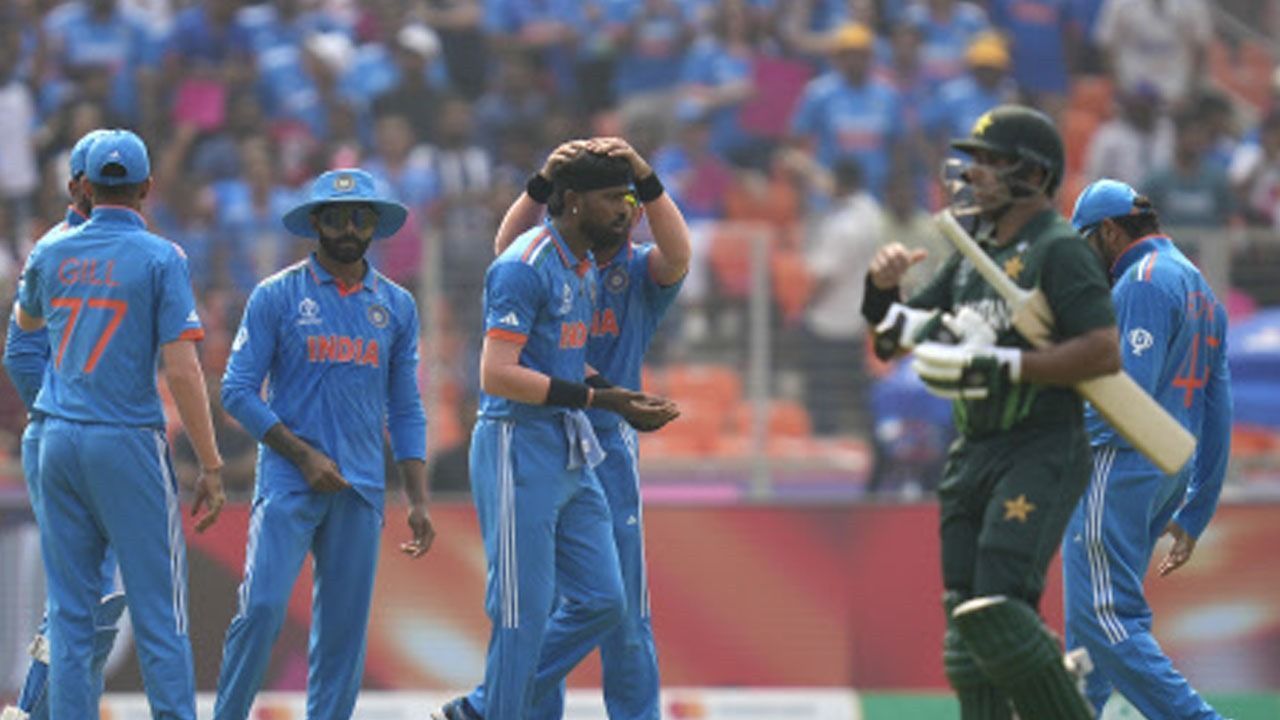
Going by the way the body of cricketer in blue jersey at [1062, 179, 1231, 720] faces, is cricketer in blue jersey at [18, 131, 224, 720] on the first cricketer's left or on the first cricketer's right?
on the first cricketer's left

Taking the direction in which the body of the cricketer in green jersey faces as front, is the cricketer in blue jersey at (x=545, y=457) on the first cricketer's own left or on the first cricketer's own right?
on the first cricketer's own right

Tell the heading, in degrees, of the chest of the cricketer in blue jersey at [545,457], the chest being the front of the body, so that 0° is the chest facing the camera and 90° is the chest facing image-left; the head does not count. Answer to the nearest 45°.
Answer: approximately 315°

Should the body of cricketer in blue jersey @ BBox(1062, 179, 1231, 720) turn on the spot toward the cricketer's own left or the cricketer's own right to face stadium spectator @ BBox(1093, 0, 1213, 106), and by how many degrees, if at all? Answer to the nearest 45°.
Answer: approximately 45° to the cricketer's own right

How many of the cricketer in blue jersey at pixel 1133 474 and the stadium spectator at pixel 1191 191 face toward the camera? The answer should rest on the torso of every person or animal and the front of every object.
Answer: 1

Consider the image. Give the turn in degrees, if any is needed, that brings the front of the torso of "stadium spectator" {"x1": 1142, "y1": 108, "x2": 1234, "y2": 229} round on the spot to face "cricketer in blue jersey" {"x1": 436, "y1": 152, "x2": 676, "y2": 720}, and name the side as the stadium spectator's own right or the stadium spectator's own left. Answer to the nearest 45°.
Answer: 0° — they already face them

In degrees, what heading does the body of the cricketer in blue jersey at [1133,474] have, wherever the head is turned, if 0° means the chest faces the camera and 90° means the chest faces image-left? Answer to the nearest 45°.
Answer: approximately 135°

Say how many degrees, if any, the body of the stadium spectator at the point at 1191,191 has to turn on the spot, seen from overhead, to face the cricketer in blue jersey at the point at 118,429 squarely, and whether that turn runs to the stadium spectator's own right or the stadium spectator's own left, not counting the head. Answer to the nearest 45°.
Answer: approximately 45° to the stadium spectator's own right

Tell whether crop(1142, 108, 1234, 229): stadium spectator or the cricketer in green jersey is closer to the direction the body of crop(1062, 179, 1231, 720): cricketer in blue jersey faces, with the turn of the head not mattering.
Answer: the stadium spectator

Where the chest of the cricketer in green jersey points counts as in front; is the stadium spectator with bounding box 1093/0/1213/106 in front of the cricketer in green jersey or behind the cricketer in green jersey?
behind

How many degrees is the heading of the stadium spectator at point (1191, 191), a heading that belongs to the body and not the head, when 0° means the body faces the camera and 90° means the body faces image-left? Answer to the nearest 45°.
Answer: approximately 0°

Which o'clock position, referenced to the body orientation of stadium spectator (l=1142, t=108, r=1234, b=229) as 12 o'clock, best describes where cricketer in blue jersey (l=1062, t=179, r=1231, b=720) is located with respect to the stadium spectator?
The cricketer in blue jersey is roughly at 12 o'clock from the stadium spectator.

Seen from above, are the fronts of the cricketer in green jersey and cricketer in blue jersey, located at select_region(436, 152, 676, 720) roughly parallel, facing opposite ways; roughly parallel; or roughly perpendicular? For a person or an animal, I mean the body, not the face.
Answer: roughly perpendicular
